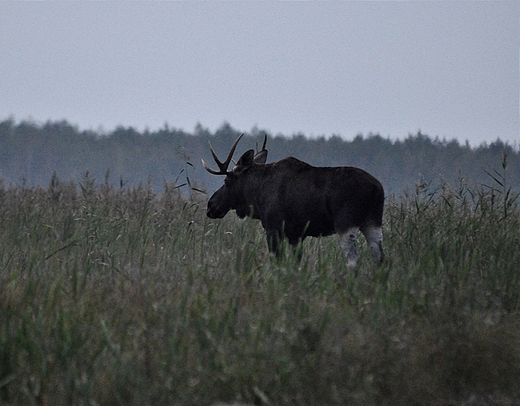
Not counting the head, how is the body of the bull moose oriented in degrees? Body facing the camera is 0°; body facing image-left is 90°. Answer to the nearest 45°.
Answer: approximately 90°
